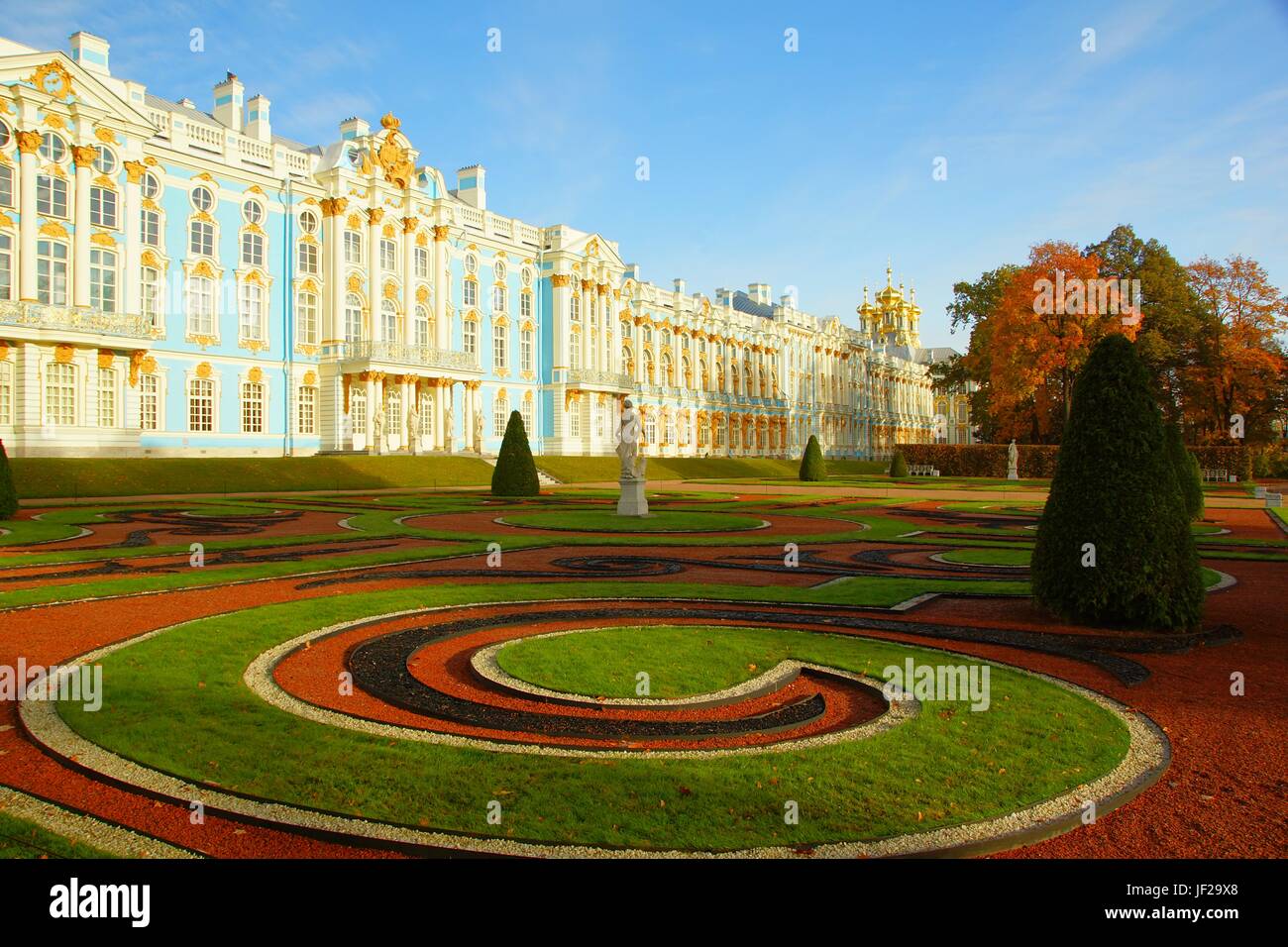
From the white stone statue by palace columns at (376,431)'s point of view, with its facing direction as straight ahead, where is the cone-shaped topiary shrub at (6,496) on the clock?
The cone-shaped topiary shrub is roughly at 2 o'clock from the white stone statue by palace columns.

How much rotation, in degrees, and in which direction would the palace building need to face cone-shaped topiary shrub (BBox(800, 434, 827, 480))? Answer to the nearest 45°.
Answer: approximately 45° to its left

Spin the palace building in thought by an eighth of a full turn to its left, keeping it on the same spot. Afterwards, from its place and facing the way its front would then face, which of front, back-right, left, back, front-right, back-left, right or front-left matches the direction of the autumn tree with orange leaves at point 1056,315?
front

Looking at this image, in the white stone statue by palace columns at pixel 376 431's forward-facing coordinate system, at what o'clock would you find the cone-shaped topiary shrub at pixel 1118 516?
The cone-shaped topiary shrub is roughly at 1 o'clock from the white stone statue by palace columns.

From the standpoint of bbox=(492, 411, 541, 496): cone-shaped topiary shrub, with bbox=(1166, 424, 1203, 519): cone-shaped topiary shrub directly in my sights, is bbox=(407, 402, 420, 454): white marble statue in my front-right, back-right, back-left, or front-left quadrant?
back-left

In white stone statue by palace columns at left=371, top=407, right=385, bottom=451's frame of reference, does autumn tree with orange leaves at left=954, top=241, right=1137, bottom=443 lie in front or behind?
in front

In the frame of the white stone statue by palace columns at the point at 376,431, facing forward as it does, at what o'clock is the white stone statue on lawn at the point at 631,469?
the white stone statue on lawn at the point at 631,469 is roughly at 1 o'clock from the white stone statue by palace columns at the point at 376,431.

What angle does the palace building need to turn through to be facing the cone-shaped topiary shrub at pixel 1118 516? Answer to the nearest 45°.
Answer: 0° — it already faces it

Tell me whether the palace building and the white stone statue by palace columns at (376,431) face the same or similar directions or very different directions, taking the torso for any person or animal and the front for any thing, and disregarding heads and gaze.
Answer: same or similar directions

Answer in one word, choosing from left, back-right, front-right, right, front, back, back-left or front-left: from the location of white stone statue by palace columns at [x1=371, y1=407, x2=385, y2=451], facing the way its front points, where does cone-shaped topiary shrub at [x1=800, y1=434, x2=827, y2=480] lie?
front-left

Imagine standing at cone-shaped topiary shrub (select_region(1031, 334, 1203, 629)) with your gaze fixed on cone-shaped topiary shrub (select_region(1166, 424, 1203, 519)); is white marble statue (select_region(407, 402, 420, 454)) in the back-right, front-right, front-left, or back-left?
front-left

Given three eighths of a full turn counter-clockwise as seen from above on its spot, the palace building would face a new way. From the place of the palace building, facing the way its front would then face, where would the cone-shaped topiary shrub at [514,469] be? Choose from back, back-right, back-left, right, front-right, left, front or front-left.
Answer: back-right

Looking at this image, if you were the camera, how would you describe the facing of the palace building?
facing the viewer and to the right of the viewer

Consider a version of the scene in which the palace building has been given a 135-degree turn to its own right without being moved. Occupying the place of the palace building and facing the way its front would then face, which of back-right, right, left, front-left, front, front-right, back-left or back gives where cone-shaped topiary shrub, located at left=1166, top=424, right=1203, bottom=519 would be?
back-left
